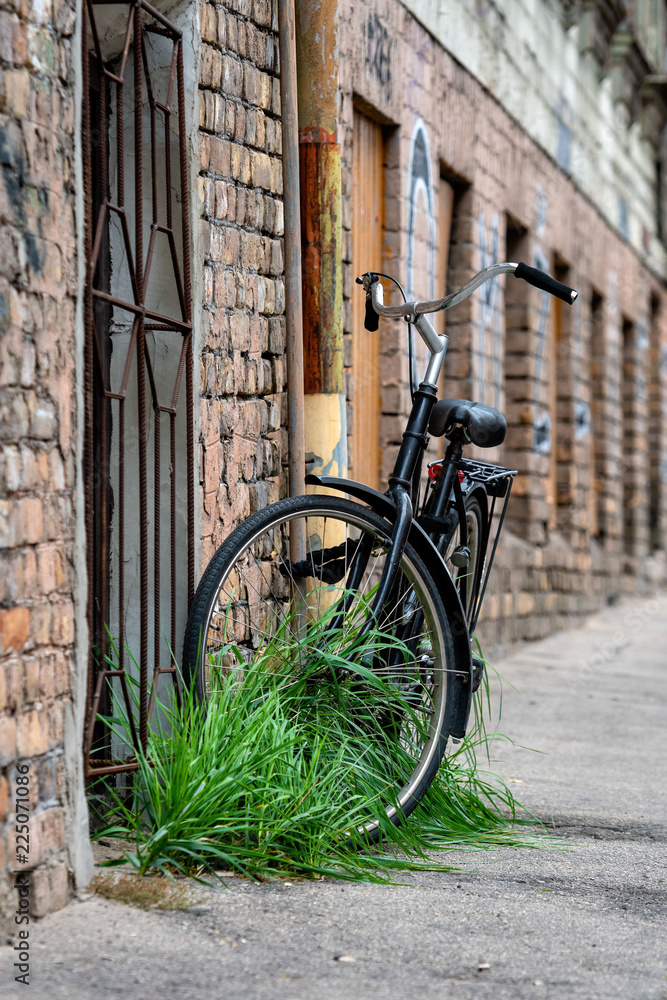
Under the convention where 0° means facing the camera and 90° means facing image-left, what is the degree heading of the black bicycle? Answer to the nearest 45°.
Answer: approximately 45°

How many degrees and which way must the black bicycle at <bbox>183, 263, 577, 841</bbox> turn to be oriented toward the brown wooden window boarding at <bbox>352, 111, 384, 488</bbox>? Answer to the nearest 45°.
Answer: approximately 135° to its right
